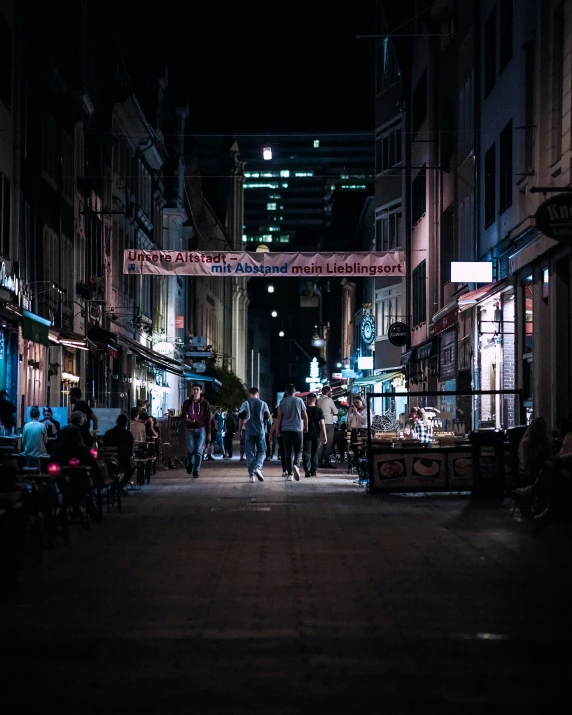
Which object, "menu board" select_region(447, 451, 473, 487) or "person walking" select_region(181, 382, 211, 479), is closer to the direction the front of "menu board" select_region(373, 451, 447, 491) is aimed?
the menu board

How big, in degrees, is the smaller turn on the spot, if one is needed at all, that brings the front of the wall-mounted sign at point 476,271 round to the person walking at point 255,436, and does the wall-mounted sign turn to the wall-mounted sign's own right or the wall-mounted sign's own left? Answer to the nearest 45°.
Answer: approximately 90° to the wall-mounted sign's own right

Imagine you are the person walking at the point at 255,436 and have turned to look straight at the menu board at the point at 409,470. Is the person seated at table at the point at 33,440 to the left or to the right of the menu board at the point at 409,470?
right

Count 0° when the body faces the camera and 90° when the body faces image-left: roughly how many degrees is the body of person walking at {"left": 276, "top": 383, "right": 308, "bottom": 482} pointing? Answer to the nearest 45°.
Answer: approximately 180°

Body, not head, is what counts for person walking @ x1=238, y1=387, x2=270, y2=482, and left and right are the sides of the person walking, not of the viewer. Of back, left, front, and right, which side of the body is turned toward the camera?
back

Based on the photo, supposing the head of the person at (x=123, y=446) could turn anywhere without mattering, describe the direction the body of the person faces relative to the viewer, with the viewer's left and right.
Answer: facing away from the viewer

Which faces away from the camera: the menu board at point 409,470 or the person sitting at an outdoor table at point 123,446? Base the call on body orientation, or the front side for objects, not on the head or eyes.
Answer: the person sitting at an outdoor table

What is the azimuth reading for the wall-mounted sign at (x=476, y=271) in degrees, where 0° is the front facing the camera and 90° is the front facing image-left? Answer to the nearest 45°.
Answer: approximately 0°

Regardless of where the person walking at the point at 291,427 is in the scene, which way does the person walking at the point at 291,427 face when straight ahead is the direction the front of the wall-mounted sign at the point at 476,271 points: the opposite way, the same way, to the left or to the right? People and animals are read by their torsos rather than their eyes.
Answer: the opposite way

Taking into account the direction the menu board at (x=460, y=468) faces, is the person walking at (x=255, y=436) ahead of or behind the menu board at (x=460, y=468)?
behind

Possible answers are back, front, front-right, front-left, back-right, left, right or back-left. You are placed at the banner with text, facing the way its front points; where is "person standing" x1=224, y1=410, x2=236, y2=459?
back
